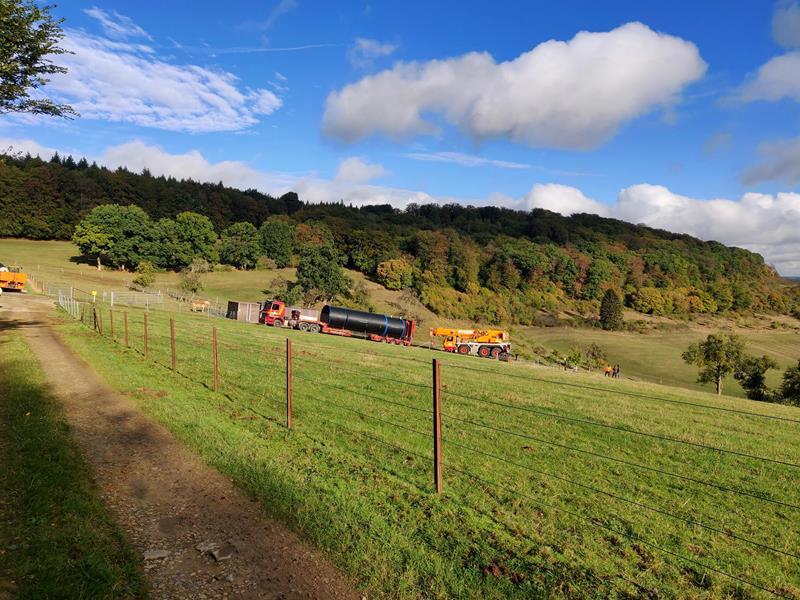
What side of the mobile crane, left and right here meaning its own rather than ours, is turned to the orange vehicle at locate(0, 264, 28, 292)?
front

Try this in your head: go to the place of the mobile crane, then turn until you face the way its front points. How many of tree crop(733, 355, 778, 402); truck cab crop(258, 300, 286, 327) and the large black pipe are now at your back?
1

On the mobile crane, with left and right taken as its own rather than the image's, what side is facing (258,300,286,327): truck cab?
front

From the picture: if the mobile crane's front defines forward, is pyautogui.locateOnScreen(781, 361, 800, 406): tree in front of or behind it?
behind

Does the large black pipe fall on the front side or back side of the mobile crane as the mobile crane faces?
on the front side

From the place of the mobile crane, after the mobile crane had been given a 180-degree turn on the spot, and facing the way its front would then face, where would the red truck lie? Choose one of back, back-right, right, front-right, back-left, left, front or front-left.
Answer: back

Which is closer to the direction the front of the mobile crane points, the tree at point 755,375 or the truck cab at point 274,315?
the truck cab

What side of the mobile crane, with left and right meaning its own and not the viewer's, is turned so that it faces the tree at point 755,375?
back

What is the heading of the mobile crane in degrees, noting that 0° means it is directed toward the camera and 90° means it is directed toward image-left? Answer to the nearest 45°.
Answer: approximately 90°

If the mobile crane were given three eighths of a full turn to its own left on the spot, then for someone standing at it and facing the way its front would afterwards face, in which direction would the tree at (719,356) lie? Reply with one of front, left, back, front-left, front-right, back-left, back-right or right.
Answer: front-left
